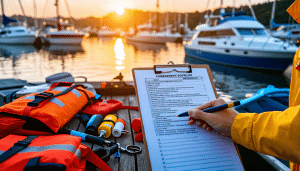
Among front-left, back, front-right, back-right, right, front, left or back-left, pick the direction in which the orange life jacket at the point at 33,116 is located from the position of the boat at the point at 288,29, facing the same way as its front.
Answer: left

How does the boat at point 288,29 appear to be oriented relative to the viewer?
to the viewer's left

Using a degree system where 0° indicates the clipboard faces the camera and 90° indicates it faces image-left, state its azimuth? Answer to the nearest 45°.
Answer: approximately 0°

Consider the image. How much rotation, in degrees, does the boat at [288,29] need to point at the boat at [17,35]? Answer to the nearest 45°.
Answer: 0° — it already faces it
